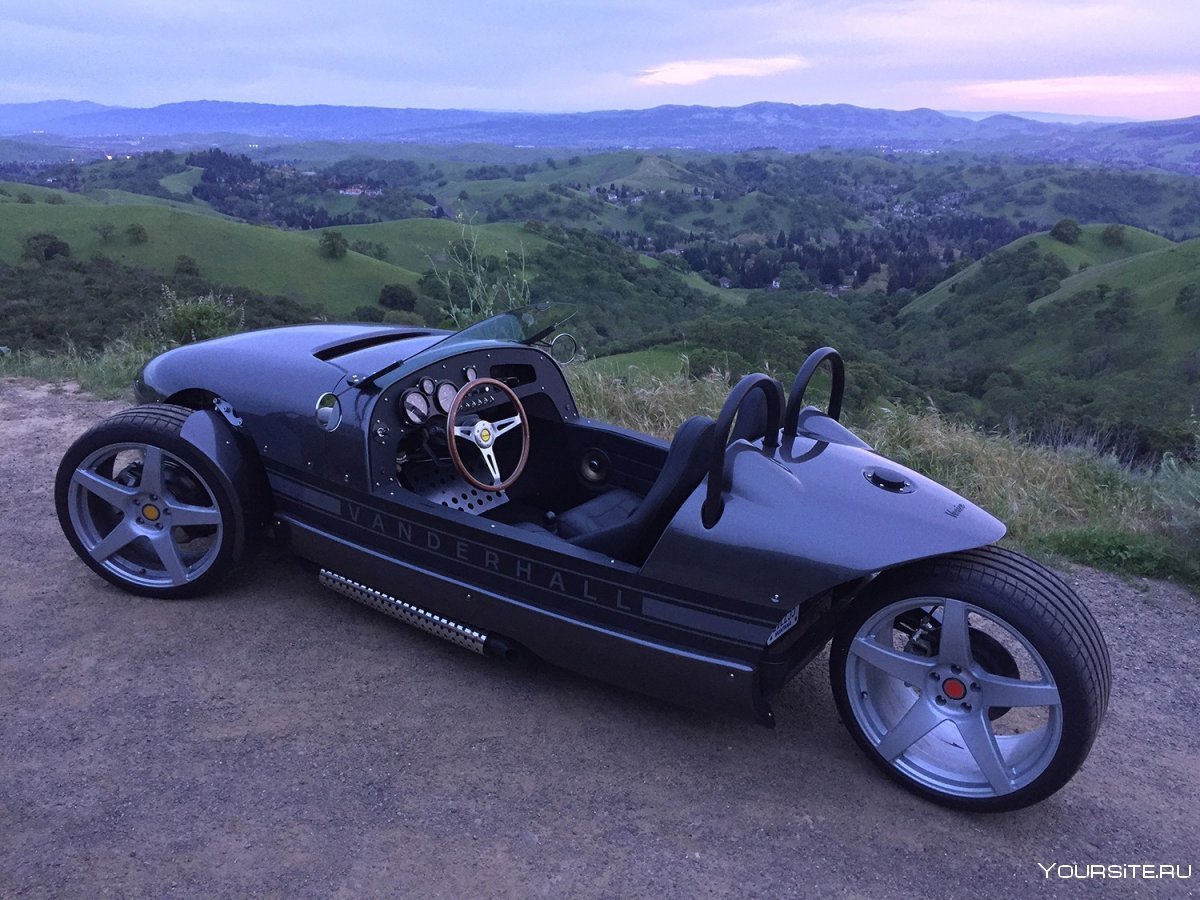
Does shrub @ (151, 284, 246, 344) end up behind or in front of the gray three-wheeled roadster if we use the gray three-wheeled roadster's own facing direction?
in front

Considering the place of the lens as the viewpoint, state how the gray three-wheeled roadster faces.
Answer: facing away from the viewer and to the left of the viewer
